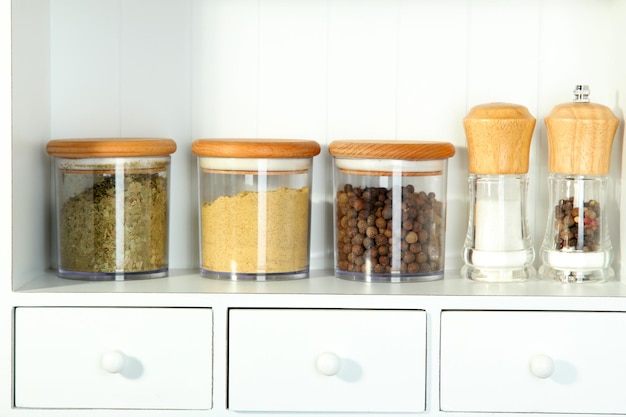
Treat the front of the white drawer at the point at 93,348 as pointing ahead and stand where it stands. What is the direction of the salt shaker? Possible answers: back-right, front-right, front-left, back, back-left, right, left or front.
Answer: left

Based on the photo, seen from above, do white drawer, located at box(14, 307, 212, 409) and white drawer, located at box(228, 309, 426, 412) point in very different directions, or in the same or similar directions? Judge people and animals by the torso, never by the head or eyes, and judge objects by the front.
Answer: same or similar directions

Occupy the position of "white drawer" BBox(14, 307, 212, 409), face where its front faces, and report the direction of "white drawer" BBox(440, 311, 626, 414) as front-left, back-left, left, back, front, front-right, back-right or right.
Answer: left

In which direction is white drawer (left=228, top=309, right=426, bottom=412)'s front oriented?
toward the camera

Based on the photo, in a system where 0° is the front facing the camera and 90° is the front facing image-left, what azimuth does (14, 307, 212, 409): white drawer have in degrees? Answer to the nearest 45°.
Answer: approximately 0°

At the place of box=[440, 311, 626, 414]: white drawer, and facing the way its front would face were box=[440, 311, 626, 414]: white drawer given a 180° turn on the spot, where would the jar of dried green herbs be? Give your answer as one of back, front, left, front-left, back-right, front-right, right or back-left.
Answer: left

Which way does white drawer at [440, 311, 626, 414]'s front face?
toward the camera
